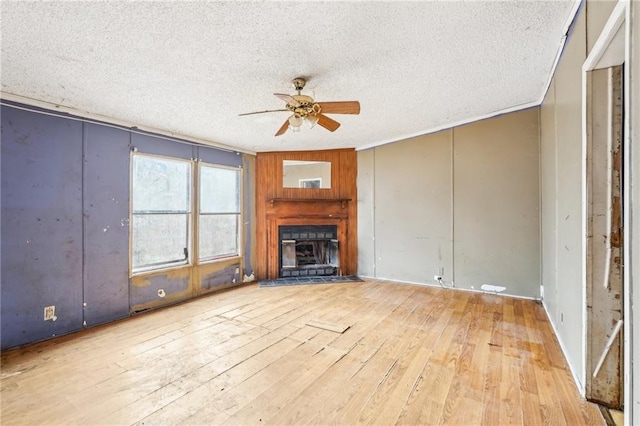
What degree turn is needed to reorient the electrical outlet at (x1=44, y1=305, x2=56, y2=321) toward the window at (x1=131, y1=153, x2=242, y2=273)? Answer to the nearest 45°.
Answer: approximately 90° to its left

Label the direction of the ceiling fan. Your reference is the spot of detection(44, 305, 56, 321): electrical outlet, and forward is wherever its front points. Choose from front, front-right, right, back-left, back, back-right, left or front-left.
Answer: front-left

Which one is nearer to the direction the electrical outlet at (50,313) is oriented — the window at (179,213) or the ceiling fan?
the ceiling fan
